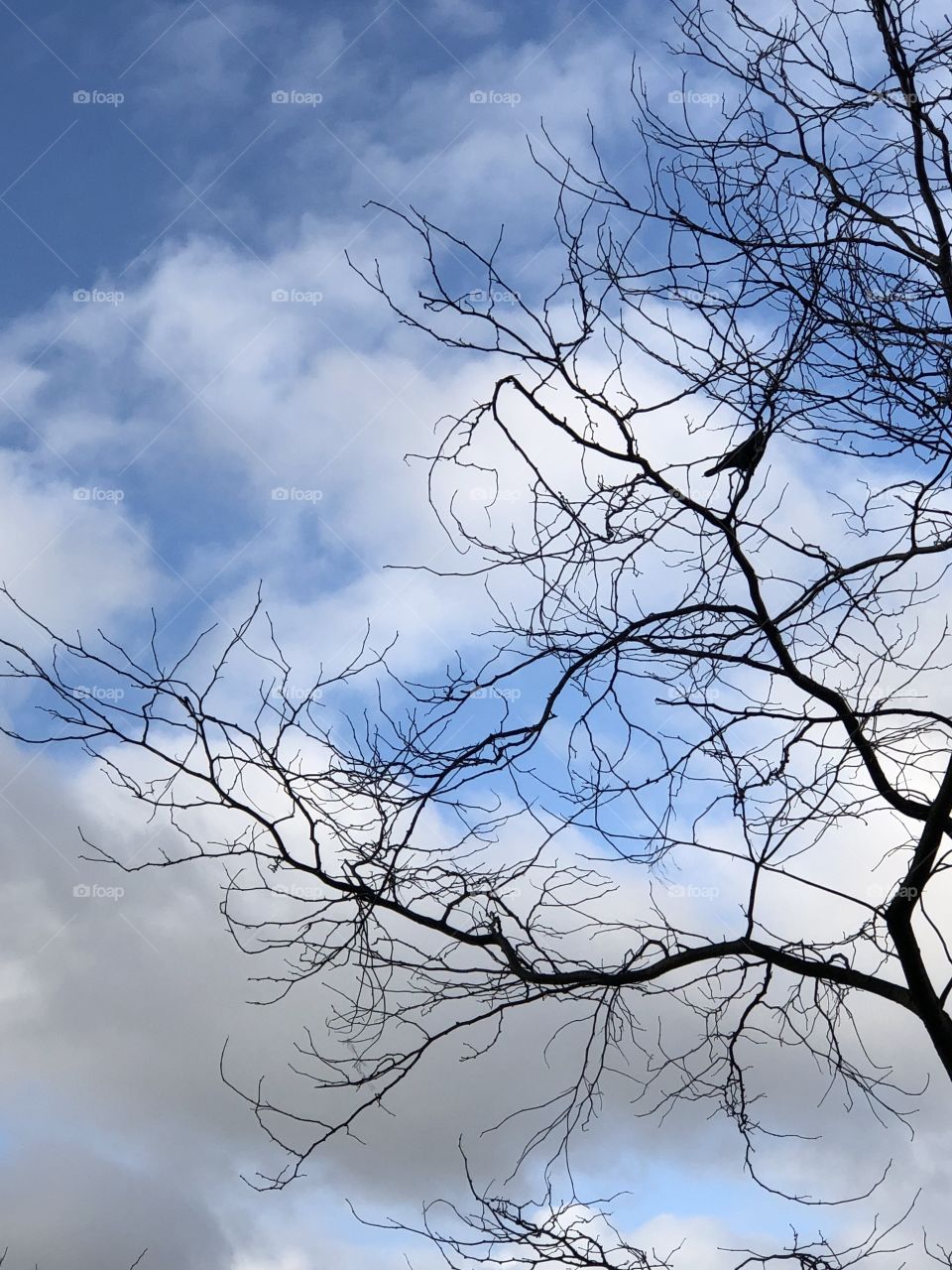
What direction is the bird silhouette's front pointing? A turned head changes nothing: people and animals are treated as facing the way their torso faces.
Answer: to the viewer's right
